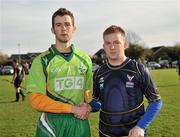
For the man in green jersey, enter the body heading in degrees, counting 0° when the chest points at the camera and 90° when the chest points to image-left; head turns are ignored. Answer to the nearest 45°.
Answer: approximately 315°
